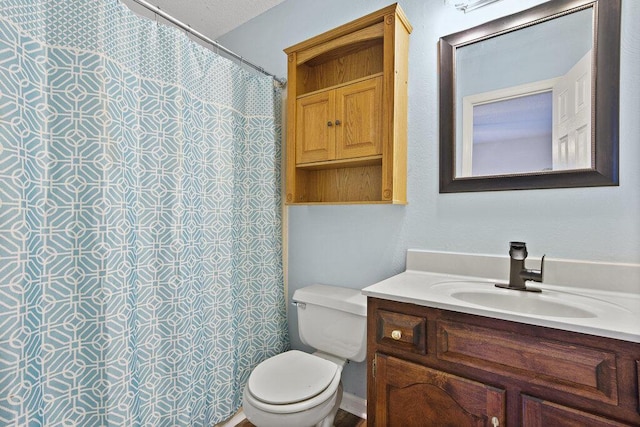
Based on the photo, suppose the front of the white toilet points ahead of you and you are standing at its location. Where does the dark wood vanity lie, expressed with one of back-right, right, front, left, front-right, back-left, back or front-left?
left

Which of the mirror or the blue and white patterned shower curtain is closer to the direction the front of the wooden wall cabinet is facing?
the blue and white patterned shower curtain

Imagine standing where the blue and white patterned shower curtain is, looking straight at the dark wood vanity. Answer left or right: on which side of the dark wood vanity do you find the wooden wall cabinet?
left

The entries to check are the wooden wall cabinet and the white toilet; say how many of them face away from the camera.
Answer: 0

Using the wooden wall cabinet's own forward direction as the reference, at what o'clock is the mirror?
The mirror is roughly at 8 o'clock from the wooden wall cabinet.

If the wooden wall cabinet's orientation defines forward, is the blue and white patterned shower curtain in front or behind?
in front

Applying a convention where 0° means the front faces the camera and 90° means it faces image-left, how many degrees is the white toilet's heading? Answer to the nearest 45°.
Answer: approximately 45°
